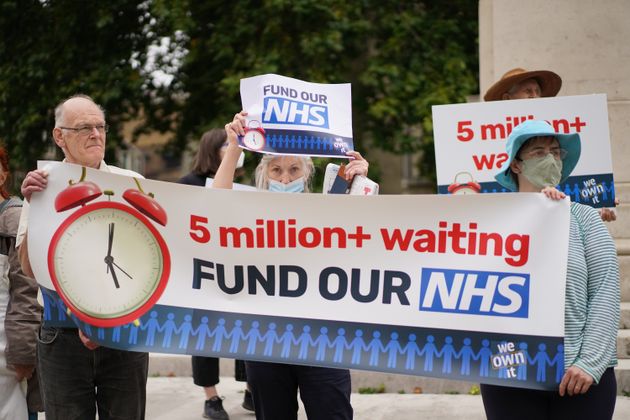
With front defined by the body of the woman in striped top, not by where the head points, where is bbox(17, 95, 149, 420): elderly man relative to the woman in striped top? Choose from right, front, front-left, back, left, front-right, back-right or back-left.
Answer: right

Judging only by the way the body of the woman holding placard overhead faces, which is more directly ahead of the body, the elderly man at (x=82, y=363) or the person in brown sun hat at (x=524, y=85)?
the elderly man

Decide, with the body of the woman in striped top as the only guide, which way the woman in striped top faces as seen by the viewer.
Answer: toward the camera

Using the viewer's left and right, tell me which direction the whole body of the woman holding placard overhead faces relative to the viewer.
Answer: facing the viewer

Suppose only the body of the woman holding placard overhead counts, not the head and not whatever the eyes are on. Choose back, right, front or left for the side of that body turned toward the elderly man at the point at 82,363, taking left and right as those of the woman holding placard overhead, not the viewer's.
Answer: right

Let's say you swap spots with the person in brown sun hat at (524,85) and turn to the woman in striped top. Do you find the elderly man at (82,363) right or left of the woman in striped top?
right

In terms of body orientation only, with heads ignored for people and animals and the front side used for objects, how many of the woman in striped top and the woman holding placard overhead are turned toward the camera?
2

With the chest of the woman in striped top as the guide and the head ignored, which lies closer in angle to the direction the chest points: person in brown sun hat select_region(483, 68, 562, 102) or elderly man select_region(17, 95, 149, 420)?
the elderly man

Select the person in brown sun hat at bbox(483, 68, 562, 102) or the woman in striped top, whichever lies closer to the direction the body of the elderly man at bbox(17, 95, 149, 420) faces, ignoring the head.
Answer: the woman in striped top
